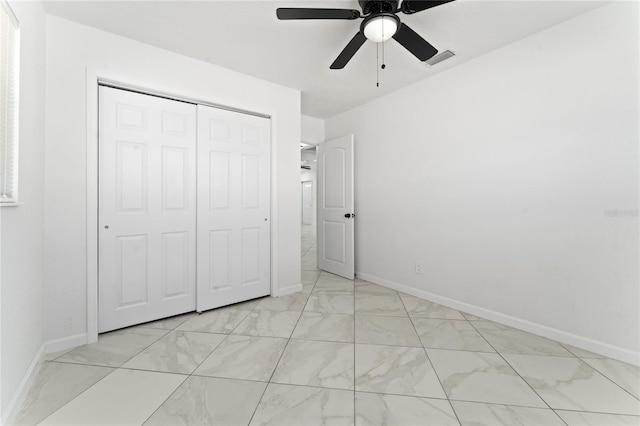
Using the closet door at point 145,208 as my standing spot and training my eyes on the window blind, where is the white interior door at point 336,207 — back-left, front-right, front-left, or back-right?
back-left

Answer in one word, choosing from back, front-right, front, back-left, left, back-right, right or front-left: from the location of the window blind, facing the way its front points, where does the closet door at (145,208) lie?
front-left

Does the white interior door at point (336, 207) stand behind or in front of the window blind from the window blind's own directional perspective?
in front

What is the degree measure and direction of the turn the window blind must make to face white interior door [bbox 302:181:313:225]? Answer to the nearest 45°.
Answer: approximately 45° to its left

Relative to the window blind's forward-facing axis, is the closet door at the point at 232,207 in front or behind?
in front

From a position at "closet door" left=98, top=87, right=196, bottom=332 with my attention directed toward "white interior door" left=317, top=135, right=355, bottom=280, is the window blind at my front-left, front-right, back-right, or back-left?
back-right

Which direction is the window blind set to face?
to the viewer's right
